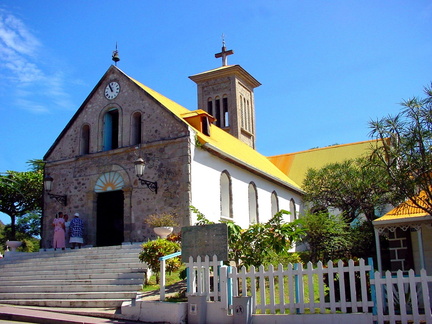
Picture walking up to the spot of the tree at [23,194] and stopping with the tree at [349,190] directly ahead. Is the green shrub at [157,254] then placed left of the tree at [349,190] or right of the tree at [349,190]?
right

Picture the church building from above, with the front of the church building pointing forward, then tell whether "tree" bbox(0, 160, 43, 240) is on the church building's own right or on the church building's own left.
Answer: on the church building's own right

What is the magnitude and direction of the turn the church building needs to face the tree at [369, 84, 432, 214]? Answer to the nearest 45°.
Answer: approximately 90° to its left

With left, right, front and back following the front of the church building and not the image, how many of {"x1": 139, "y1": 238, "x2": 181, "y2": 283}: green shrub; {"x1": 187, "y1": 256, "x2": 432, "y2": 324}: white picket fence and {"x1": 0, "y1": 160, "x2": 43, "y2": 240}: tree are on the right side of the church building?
1

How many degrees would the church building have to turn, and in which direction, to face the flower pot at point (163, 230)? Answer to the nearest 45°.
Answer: approximately 45° to its left

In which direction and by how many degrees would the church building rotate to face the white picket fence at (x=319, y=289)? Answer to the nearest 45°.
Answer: approximately 45° to its left

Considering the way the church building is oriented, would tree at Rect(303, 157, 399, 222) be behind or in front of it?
behind

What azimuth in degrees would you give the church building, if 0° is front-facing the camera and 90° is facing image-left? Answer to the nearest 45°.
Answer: approximately 45°
